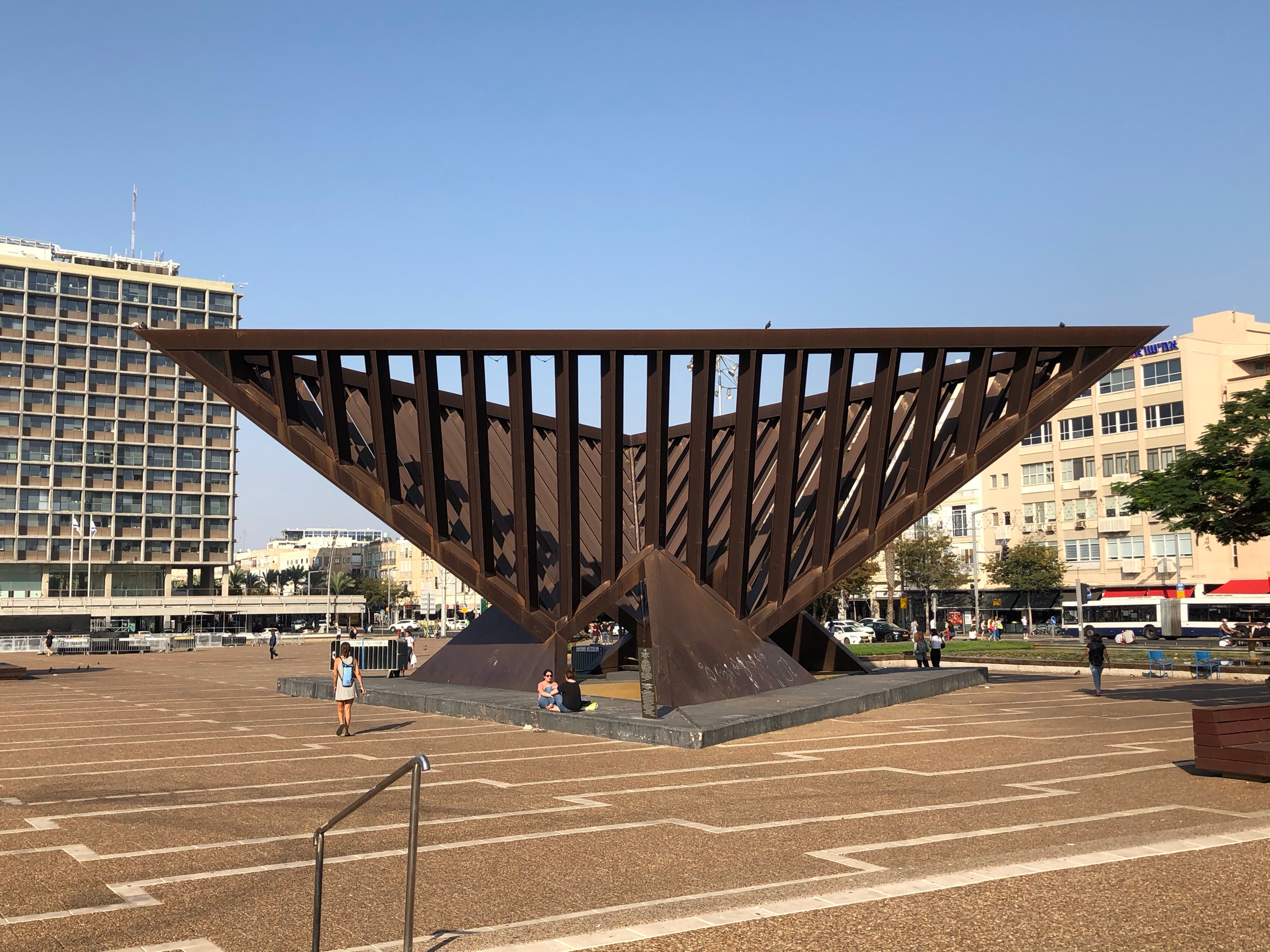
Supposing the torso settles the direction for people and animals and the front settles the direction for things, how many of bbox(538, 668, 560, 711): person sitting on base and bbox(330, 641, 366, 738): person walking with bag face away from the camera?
1

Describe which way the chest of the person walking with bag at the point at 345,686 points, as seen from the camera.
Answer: away from the camera

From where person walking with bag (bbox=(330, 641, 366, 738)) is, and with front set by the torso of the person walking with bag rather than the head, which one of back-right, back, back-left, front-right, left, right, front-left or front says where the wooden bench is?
back-right

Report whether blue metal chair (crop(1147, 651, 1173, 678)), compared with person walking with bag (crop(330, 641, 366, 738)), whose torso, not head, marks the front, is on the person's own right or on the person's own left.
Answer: on the person's own right

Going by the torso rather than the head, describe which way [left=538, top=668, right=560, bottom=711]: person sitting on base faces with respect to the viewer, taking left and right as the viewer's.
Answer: facing the viewer and to the right of the viewer

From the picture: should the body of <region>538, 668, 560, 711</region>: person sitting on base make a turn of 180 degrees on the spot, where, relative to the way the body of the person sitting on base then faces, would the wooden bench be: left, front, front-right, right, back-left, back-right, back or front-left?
back

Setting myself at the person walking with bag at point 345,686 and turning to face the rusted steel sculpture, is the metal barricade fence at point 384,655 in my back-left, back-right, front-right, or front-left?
front-left

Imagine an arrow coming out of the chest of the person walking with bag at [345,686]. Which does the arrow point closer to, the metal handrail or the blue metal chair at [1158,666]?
the blue metal chair

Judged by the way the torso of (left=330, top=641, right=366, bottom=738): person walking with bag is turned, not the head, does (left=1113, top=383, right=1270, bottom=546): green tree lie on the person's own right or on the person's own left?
on the person's own right

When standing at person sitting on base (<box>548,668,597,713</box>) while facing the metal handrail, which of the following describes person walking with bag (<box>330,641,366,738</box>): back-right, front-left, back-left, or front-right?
front-right

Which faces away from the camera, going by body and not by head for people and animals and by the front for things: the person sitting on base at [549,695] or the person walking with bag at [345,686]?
the person walking with bag

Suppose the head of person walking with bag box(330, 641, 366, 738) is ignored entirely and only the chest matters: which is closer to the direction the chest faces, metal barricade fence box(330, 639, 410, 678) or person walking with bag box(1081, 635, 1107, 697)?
the metal barricade fence

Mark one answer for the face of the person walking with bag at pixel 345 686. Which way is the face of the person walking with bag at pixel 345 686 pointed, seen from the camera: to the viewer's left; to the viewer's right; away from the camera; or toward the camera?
away from the camera

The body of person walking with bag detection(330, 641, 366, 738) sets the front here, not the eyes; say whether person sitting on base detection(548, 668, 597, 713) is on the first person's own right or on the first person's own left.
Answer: on the first person's own right

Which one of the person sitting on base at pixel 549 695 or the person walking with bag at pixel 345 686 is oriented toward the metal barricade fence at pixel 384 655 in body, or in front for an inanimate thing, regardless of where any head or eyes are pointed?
the person walking with bag

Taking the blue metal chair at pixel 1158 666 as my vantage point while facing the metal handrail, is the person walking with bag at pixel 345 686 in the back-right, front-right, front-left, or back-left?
front-right

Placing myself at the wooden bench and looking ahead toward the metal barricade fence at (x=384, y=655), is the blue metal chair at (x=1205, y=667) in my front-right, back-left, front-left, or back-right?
front-right

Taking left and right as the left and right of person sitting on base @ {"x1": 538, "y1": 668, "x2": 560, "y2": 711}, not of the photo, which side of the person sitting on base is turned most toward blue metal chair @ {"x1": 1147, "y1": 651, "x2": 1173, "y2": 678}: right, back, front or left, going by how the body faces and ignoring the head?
left
